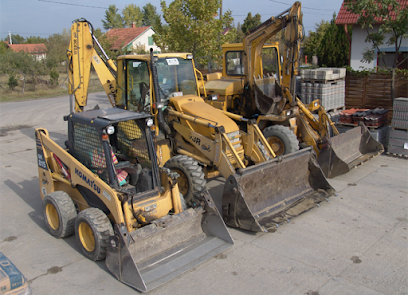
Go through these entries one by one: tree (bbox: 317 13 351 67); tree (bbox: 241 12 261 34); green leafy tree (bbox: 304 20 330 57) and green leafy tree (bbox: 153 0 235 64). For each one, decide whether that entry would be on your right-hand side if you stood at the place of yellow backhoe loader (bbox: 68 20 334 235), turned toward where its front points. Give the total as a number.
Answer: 0

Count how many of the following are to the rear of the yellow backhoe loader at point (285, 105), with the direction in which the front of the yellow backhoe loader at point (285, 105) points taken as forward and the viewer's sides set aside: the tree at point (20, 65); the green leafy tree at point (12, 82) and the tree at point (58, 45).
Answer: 3

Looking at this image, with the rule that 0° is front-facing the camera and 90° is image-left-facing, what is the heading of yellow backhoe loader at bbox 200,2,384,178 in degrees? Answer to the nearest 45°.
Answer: approximately 315°

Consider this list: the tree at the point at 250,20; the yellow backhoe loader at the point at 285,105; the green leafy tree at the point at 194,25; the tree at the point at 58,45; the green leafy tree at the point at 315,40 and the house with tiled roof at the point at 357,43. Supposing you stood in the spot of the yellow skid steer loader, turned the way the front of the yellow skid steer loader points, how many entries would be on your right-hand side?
0

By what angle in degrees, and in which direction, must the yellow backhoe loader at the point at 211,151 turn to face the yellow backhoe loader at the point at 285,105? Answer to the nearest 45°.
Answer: approximately 90° to its left

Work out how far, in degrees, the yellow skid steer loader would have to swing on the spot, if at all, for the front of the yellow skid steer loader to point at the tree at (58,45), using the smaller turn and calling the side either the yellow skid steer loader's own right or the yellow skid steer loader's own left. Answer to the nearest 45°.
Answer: approximately 135° to the yellow skid steer loader's own left

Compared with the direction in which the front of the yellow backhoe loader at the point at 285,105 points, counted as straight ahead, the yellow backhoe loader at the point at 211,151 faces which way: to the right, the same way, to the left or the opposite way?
the same way

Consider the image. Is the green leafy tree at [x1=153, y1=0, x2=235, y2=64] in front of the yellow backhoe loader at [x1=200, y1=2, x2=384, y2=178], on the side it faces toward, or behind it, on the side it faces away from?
behind

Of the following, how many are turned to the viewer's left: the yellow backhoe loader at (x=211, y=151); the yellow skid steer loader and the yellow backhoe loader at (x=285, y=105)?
0

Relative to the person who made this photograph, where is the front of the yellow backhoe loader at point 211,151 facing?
facing the viewer and to the right of the viewer

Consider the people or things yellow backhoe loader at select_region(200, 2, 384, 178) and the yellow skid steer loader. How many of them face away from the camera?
0

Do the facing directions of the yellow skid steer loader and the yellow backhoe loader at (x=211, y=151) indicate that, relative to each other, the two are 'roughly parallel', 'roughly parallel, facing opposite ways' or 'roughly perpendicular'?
roughly parallel

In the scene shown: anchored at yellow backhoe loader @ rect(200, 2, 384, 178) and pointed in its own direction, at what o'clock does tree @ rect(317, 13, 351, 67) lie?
The tree is roughly at 8 o'clock from the yellow backhoe loader.

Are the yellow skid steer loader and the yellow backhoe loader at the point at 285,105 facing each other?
no

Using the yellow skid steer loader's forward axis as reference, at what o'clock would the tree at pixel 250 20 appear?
The tree is roughly at 8 o'clock from the yellow skid steer loader.

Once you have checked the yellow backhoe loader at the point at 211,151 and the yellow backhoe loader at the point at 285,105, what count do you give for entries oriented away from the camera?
0

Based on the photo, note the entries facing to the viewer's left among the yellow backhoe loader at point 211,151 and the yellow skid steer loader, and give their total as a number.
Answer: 0

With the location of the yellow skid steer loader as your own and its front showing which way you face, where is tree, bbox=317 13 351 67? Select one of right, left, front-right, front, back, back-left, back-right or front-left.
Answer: left

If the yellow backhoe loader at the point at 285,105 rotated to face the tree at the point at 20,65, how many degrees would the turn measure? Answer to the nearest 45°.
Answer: approximately 180°

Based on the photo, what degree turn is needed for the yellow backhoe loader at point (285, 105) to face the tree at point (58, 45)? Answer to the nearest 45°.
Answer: approximately 180°

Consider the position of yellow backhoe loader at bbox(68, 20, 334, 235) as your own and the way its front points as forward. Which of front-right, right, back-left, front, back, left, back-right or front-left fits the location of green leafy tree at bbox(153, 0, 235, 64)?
back-left

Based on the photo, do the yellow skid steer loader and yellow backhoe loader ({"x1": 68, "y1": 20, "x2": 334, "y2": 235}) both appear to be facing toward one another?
no
